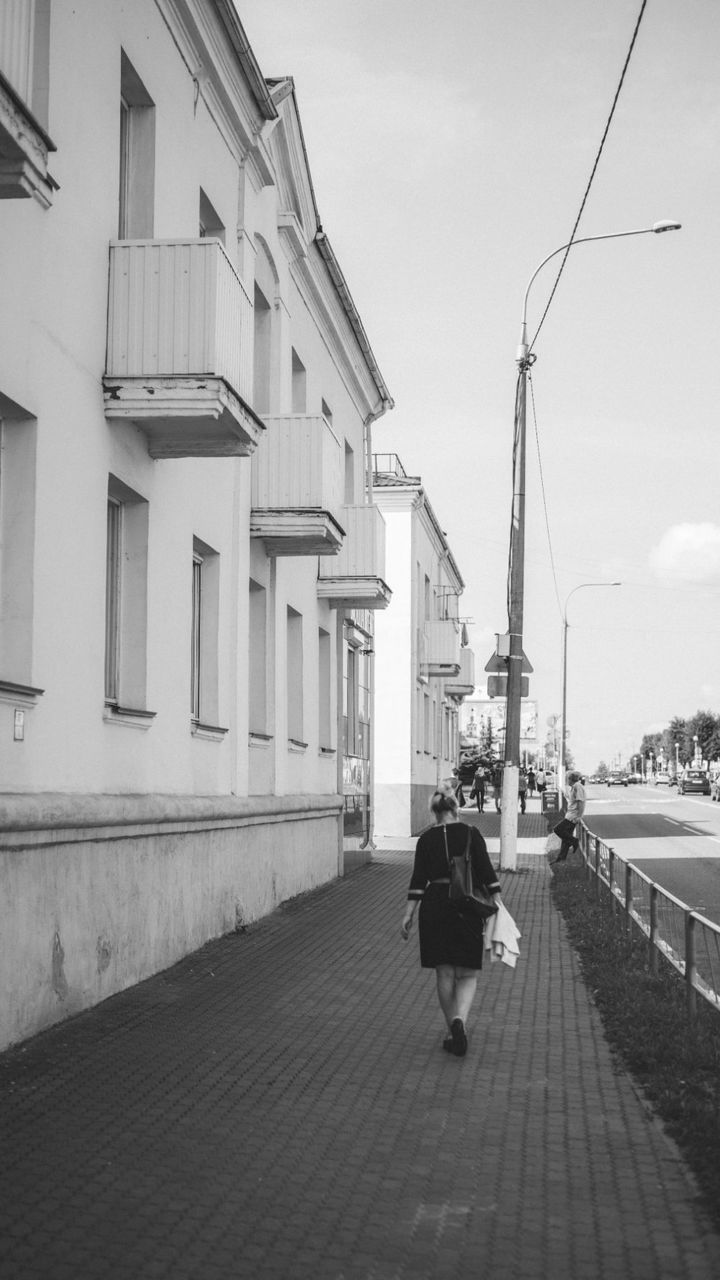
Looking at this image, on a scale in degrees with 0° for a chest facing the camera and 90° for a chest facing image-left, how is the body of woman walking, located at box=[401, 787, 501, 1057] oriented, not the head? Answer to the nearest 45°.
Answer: approximately 180°

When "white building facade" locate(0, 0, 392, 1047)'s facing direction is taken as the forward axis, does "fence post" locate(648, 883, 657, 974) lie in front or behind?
in front

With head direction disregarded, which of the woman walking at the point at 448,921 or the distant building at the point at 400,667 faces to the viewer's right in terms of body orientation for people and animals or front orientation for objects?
the distant building

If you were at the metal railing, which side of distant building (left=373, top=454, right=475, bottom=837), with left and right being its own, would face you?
right

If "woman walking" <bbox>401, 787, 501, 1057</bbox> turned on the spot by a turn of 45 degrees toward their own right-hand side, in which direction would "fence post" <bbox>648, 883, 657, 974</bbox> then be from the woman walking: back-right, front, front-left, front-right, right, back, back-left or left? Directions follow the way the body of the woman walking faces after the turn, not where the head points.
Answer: front

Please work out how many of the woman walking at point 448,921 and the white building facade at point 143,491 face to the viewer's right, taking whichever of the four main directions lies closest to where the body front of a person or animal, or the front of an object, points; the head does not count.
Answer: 1

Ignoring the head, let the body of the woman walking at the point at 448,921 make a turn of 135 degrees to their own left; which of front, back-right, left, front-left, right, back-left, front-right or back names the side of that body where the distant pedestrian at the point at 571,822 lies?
back-right

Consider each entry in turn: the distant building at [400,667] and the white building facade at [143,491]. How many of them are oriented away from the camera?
0

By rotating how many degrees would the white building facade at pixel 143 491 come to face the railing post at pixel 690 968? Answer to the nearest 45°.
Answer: approximately 45° to its right

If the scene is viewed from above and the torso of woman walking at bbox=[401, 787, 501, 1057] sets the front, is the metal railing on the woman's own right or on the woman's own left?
on the woman's own right

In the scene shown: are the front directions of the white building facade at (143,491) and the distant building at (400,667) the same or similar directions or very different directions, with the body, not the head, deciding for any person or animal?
same or similar directions

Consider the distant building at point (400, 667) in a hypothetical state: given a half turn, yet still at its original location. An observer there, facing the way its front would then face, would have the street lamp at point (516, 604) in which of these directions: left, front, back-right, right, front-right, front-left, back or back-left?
left

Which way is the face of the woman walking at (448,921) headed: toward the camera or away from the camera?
away from the camera

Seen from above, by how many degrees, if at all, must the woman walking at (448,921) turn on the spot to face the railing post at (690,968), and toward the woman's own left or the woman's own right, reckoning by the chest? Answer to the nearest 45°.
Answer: approximately 90° to the woman's own right

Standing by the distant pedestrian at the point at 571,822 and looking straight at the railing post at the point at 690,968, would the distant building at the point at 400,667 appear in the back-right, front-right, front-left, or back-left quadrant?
back-right

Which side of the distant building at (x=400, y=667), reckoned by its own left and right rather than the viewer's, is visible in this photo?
right

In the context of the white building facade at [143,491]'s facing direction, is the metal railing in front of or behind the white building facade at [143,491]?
in front

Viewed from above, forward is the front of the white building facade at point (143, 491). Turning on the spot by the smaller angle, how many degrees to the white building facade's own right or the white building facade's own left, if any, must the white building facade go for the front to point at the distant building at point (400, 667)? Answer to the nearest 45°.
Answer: approximately 90° to the white building facade's own left

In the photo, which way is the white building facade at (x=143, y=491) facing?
to the viewer's right
